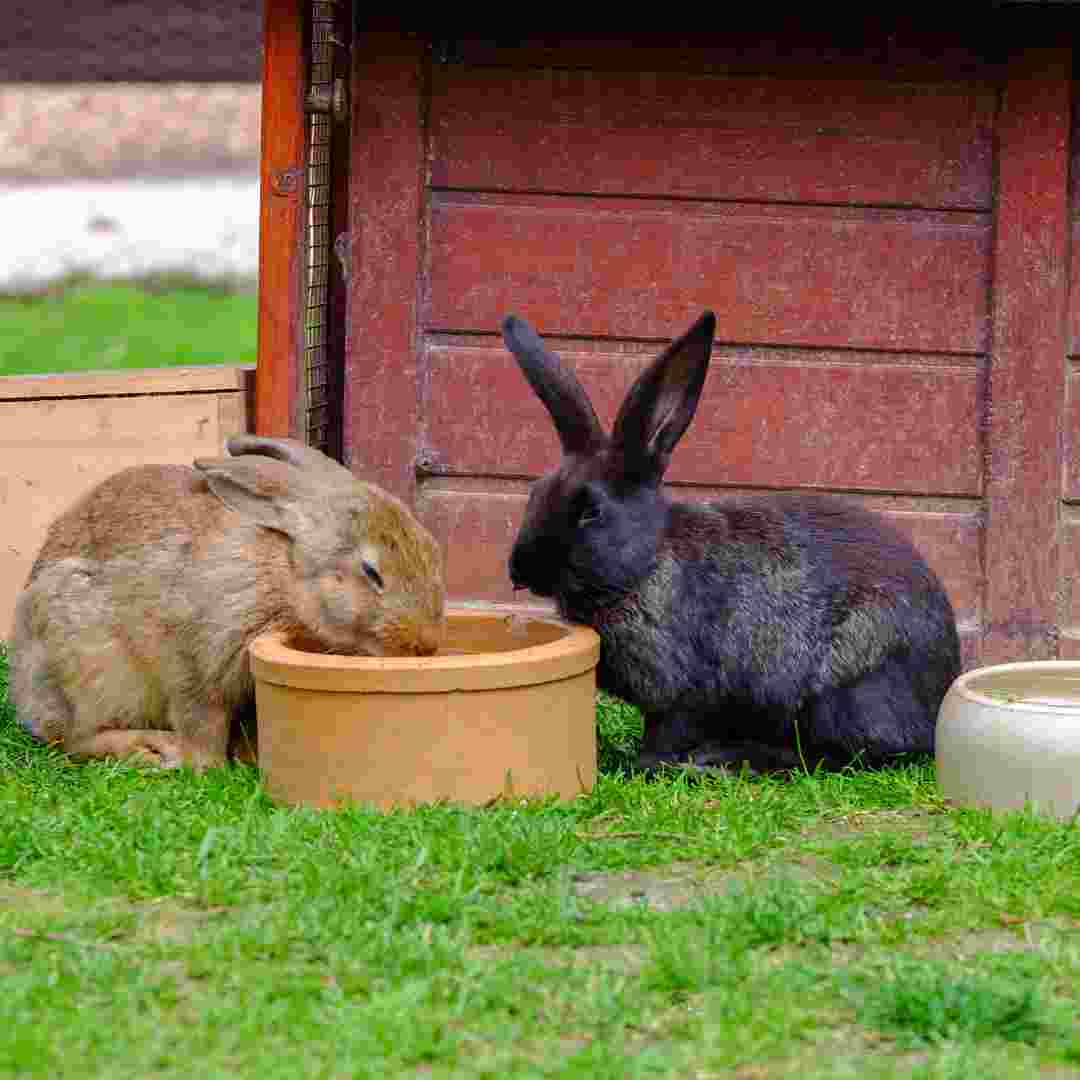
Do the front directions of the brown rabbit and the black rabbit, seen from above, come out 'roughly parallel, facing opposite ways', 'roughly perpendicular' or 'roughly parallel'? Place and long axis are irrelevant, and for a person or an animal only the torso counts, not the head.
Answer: roughly parallel, facing opposite ways

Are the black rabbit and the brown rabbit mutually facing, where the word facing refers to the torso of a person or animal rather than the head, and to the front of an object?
yes

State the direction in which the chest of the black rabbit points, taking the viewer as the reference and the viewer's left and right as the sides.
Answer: facing to the left of the viewer

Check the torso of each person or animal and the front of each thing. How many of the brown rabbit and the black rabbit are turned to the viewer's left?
1

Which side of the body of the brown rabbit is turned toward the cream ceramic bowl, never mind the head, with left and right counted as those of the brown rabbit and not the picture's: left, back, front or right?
front

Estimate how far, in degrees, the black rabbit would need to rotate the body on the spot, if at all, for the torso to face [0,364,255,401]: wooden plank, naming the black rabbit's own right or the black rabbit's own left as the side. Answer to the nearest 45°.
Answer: approximately 45° to the black rabbit's own right

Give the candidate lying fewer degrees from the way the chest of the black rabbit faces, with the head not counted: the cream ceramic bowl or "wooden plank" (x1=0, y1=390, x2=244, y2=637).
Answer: the wooden plank

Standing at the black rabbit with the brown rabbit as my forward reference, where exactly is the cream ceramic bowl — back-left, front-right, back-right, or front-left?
back-left

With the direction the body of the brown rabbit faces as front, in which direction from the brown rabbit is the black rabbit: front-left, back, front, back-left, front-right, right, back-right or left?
front

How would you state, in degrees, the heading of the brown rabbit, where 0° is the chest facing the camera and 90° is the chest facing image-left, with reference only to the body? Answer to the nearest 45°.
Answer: approximately 270°
